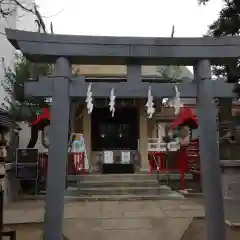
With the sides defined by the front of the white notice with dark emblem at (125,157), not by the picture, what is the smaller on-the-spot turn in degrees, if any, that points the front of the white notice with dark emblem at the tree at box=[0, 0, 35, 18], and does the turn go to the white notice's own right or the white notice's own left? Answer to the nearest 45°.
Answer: approximately 45° to the white notice's own right

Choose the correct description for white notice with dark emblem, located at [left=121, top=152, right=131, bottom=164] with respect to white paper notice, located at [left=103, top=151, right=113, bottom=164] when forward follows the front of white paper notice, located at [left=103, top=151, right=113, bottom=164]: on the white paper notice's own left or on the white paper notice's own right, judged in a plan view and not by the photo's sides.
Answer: on the white paper notice's own left

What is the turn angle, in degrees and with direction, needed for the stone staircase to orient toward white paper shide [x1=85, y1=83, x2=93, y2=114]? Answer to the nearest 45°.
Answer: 0° — it already faces it

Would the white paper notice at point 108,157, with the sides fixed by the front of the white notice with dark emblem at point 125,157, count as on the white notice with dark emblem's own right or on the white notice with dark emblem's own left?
on the white notice with dark emblem's own right

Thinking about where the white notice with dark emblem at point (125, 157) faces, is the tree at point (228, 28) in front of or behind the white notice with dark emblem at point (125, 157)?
in front

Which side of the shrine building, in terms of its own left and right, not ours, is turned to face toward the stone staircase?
front

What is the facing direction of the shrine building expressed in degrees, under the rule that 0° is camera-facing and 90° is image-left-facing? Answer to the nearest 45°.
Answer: approximately 0°
